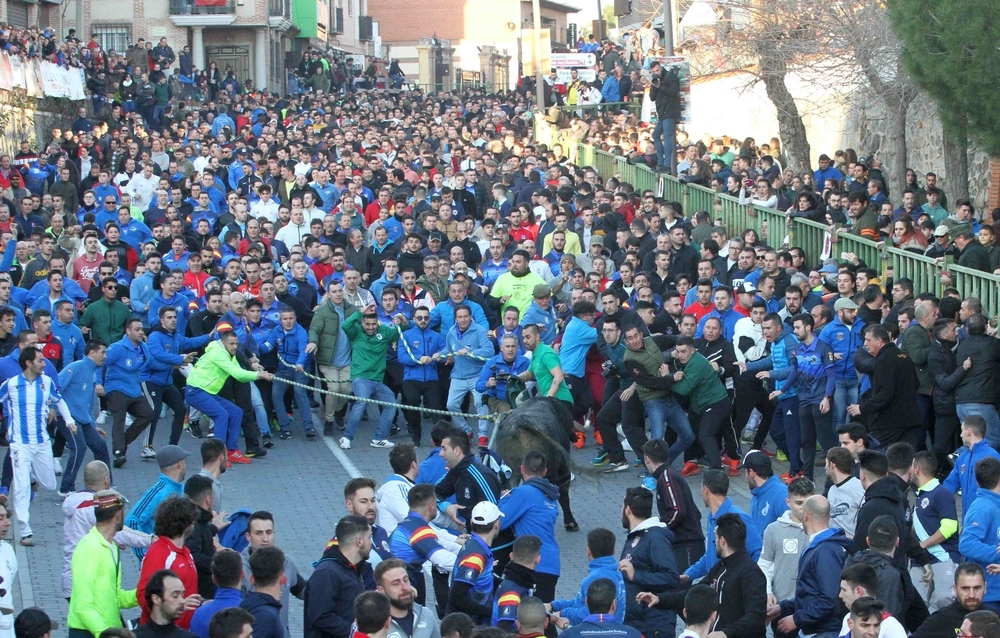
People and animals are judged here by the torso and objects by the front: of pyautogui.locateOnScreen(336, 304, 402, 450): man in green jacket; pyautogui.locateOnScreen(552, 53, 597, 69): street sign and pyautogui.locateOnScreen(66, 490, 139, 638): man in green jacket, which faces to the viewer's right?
pyautogui.locateOnScreen(66, 490, 139, 638): man in green jacket

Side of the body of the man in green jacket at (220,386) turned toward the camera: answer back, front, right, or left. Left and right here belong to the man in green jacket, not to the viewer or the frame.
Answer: right

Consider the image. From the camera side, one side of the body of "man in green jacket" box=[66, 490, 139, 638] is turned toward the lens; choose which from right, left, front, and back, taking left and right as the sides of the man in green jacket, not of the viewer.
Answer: right

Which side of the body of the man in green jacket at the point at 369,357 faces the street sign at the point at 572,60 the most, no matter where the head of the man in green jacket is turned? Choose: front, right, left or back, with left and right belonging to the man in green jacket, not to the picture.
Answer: back

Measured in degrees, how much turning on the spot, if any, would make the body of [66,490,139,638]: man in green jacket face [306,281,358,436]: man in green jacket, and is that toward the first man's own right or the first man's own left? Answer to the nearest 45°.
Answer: approximately 90° to the first man's own left

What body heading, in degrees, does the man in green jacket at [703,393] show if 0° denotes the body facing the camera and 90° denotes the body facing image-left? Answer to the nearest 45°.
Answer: approximately 45°
